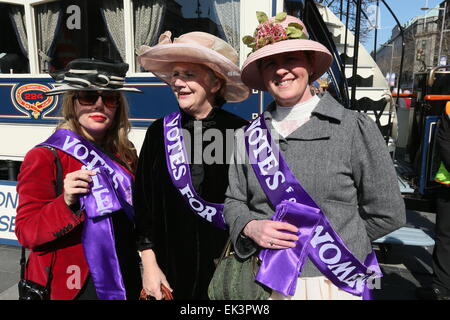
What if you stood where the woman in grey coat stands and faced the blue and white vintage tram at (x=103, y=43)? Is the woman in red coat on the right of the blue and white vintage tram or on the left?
left

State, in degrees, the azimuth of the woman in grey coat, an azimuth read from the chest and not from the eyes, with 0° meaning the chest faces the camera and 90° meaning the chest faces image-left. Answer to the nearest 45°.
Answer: approximately 45°

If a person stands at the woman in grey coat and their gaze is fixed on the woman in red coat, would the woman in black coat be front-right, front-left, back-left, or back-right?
front-right

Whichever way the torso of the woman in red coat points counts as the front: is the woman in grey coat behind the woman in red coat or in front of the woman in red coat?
in front

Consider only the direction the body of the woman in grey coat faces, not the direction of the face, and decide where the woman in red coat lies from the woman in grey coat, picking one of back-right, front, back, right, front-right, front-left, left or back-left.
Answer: front-right
